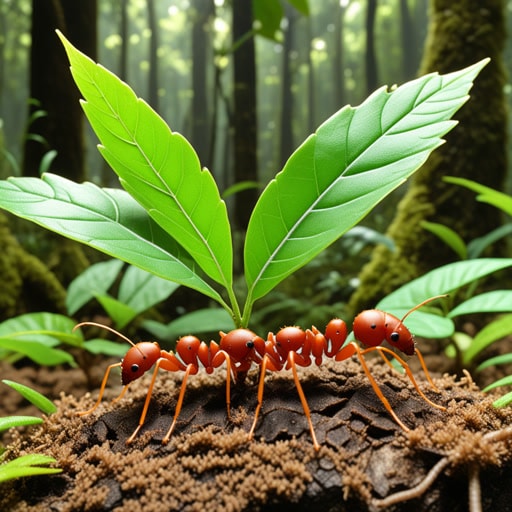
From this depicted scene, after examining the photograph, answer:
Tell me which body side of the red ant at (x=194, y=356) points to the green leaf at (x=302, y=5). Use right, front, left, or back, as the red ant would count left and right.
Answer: right

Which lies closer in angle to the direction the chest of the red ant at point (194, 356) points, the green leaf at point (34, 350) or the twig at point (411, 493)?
the green leaf

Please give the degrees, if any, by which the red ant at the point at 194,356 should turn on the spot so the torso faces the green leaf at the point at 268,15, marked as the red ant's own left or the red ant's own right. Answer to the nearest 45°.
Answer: approximately 90° to the red ant's own right

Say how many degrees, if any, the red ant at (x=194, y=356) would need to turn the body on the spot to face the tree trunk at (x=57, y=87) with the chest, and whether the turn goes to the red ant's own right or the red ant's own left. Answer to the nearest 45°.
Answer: approximately 90° to the red ant's own right

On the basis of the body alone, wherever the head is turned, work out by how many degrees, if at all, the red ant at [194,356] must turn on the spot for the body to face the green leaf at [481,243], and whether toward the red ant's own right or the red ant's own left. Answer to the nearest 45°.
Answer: approximately 135° to the red ant's own right

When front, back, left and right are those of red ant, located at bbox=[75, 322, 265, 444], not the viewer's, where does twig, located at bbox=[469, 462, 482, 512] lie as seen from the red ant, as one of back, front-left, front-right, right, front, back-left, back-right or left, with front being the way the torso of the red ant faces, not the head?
back-left

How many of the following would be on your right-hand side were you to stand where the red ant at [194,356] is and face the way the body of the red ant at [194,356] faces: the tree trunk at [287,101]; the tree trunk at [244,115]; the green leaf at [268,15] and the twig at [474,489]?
3

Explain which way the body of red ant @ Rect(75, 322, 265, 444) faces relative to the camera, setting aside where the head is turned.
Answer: to the viewer's left

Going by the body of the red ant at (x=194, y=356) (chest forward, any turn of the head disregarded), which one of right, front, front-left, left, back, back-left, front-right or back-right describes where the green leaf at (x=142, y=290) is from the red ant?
right

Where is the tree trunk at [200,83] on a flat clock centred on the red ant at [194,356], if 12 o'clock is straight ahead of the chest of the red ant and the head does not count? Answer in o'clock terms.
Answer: The tree trunk is roughly at 3 o'clock from the red ant.

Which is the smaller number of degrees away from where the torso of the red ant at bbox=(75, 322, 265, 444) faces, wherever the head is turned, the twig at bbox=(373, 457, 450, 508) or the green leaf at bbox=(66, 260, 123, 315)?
the green leaf
